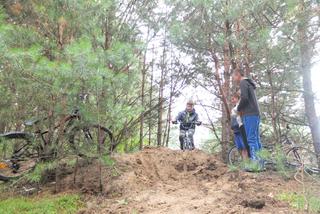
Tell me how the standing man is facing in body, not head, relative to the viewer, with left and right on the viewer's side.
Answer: facing to the left of the viewer

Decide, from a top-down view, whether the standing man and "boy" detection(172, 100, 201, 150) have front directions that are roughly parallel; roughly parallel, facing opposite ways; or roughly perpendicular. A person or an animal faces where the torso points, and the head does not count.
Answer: roughly perpendicular

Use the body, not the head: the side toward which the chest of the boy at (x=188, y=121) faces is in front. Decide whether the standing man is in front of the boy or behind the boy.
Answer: in front

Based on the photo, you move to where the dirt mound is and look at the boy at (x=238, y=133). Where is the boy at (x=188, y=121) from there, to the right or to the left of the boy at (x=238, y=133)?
left

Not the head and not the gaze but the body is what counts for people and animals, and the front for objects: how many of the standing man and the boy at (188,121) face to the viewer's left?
1

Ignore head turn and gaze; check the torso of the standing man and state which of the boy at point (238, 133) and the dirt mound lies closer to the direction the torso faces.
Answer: the dirt mound

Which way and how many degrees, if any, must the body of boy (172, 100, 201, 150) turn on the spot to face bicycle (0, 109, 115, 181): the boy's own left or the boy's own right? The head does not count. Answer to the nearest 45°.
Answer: approximately 45° to the boy's own right

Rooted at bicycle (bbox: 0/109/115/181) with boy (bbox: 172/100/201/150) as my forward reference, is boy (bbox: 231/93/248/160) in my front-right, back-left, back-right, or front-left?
front-right

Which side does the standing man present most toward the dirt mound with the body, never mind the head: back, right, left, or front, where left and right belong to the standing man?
front

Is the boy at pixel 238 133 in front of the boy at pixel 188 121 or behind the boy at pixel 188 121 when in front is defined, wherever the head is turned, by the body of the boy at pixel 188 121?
in front

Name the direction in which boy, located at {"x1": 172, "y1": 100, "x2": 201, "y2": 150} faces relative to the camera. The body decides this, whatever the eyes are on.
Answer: toward the camera

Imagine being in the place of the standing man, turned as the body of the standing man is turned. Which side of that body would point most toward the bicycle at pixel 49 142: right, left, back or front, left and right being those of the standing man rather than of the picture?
front
